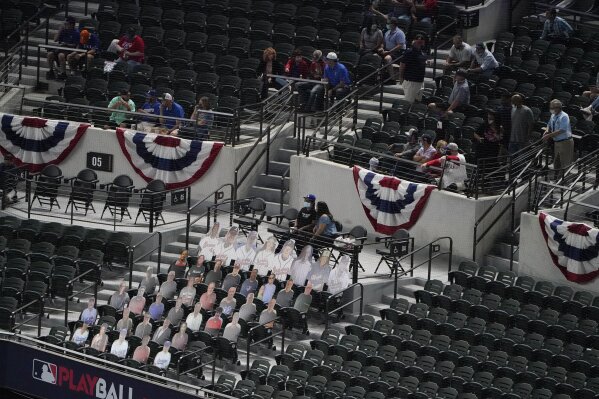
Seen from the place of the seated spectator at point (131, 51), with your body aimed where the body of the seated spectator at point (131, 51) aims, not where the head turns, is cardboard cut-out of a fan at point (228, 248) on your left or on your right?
on your left

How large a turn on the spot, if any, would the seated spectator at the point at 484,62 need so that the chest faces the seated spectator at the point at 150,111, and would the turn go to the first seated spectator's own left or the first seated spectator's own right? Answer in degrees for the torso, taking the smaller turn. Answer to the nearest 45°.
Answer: approximately 45° to the first seated spectator's own right

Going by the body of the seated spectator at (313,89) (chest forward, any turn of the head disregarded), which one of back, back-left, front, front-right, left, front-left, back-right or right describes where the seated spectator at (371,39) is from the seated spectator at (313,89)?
back
